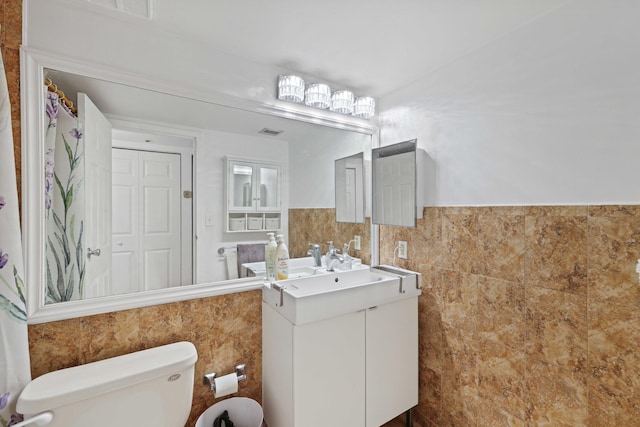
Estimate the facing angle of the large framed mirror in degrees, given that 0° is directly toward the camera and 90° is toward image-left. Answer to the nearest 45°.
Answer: approximately 315°

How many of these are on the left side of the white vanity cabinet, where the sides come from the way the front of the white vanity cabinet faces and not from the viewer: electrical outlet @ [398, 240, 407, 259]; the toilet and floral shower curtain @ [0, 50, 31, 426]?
1

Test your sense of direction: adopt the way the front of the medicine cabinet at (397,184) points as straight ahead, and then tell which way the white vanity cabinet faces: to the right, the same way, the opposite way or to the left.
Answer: to the left

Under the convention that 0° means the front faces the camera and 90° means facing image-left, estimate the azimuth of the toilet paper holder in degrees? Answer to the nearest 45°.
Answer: approximately 315°

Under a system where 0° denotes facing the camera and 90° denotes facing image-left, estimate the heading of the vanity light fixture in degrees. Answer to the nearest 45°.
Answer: approximately 315°
